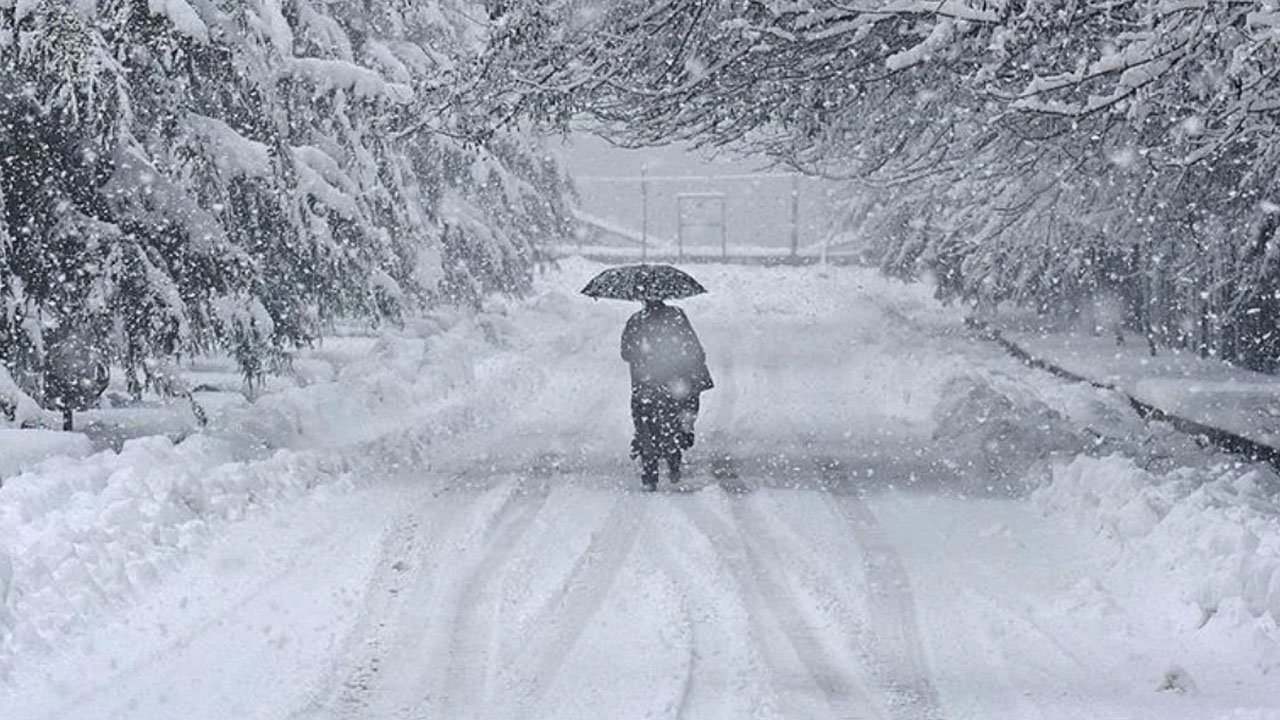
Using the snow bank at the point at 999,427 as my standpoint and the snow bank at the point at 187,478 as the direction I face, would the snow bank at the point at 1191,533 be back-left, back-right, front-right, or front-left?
front-left

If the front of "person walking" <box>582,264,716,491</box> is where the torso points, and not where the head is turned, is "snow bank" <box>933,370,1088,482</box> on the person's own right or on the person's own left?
on the person's own right

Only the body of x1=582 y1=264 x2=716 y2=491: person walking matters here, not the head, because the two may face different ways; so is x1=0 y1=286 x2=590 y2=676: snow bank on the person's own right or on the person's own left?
on the person's own left

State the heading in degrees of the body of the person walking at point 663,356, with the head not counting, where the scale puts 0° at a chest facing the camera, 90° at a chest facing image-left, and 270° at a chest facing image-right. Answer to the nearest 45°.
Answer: approximately 180°

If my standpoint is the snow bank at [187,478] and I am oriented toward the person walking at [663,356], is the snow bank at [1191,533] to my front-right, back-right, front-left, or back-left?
front-right

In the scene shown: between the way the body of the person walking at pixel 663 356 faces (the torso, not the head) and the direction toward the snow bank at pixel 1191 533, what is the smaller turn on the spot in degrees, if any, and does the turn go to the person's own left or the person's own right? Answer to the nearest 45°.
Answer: approximately 135° to the person's own right

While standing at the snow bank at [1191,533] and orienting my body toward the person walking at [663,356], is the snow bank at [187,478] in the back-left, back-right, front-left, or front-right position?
front-left
